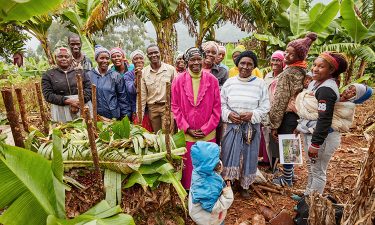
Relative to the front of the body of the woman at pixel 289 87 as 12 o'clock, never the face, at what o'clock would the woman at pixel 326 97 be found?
the woman at pixel 326 97 is roughly at 8 o'clock from the woman at pixel 289 87.

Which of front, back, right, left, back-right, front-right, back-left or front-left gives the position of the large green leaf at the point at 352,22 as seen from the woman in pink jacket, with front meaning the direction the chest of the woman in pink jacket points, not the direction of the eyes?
back-left

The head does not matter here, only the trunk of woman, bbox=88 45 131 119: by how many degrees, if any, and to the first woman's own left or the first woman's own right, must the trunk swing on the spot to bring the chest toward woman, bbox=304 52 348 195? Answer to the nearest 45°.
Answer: approximately 45° to the first woman's own left

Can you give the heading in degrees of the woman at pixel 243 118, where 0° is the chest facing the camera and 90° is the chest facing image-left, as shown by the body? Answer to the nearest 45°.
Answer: approximately 0°

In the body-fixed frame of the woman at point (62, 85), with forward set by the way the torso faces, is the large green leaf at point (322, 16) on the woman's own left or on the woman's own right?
on the woman's own left

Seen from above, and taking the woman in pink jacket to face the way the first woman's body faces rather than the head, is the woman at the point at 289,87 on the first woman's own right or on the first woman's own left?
on the first woman's own left

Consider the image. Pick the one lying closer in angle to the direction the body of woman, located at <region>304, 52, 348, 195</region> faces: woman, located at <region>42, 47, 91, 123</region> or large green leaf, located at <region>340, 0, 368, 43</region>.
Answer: the woman

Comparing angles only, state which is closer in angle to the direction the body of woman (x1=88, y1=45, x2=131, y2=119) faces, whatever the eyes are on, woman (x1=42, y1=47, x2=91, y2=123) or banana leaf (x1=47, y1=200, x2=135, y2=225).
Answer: the banana leaf

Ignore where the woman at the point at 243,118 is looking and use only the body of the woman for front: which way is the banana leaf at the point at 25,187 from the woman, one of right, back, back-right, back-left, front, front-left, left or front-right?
front-right

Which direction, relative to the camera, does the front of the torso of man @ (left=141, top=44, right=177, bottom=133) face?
toward the camera

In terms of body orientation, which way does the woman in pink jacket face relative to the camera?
toward the camera
